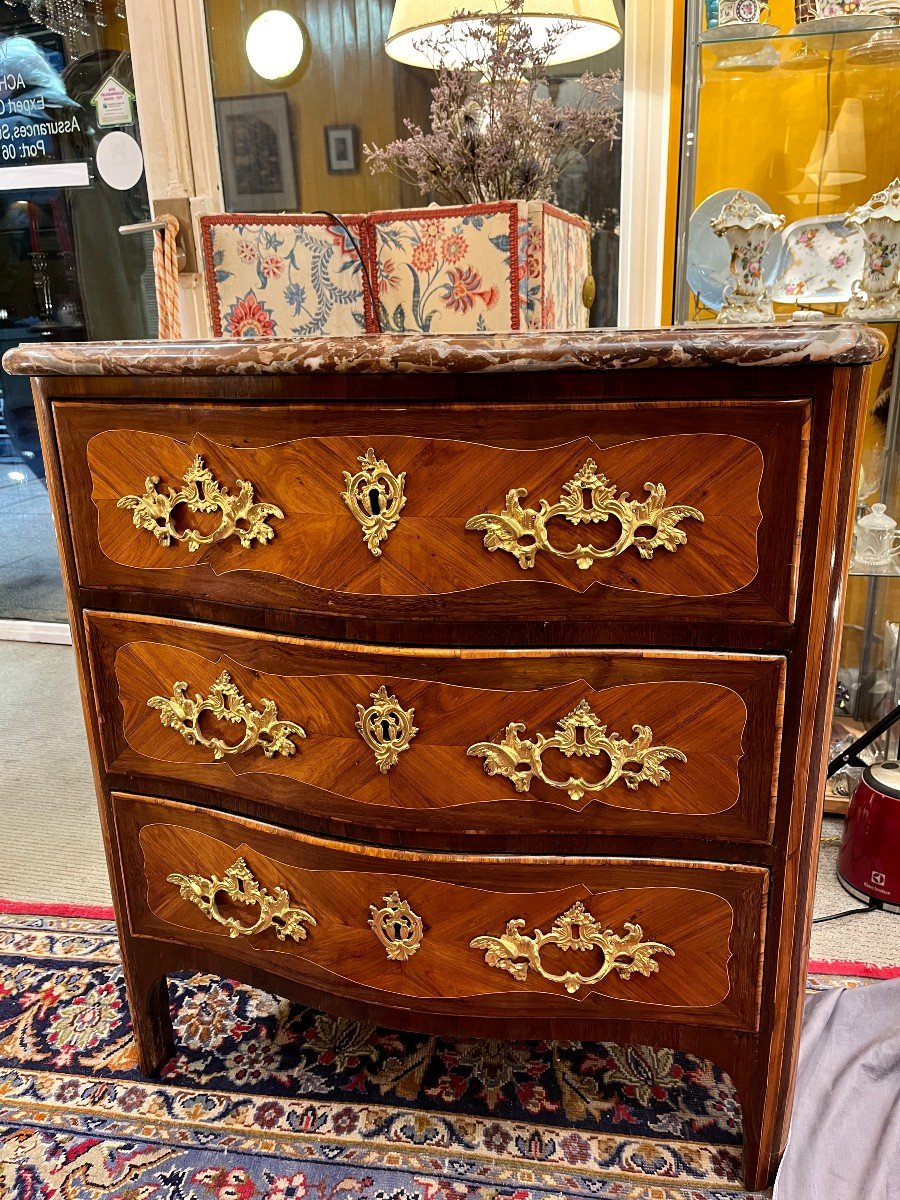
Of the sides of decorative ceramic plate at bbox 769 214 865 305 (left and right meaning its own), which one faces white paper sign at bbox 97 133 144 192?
right

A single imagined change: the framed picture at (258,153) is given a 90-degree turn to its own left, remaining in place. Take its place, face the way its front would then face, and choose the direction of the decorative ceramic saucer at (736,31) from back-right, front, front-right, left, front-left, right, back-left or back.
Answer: front-right

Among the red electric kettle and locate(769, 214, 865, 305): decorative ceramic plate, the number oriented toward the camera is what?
2

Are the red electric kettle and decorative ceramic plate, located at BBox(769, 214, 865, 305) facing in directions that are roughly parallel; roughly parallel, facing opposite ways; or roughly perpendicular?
roughly parallel

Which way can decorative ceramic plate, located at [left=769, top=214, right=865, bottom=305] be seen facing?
toward the camera

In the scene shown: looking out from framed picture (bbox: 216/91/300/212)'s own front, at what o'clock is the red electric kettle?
The red electric kettle is roughly at 11 o'clock from the framed picture.
